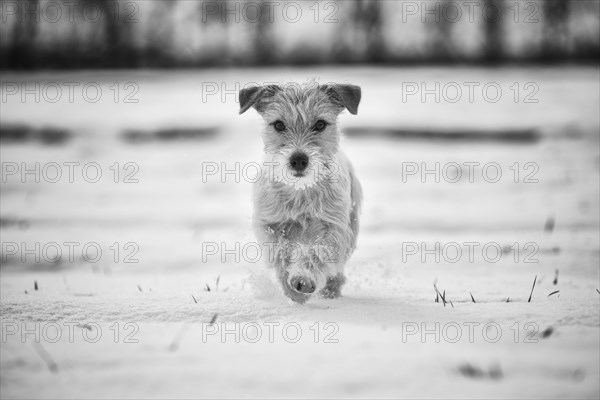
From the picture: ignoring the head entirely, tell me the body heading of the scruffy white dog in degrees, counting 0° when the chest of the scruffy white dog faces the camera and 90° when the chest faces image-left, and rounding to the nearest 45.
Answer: approximately 0°
